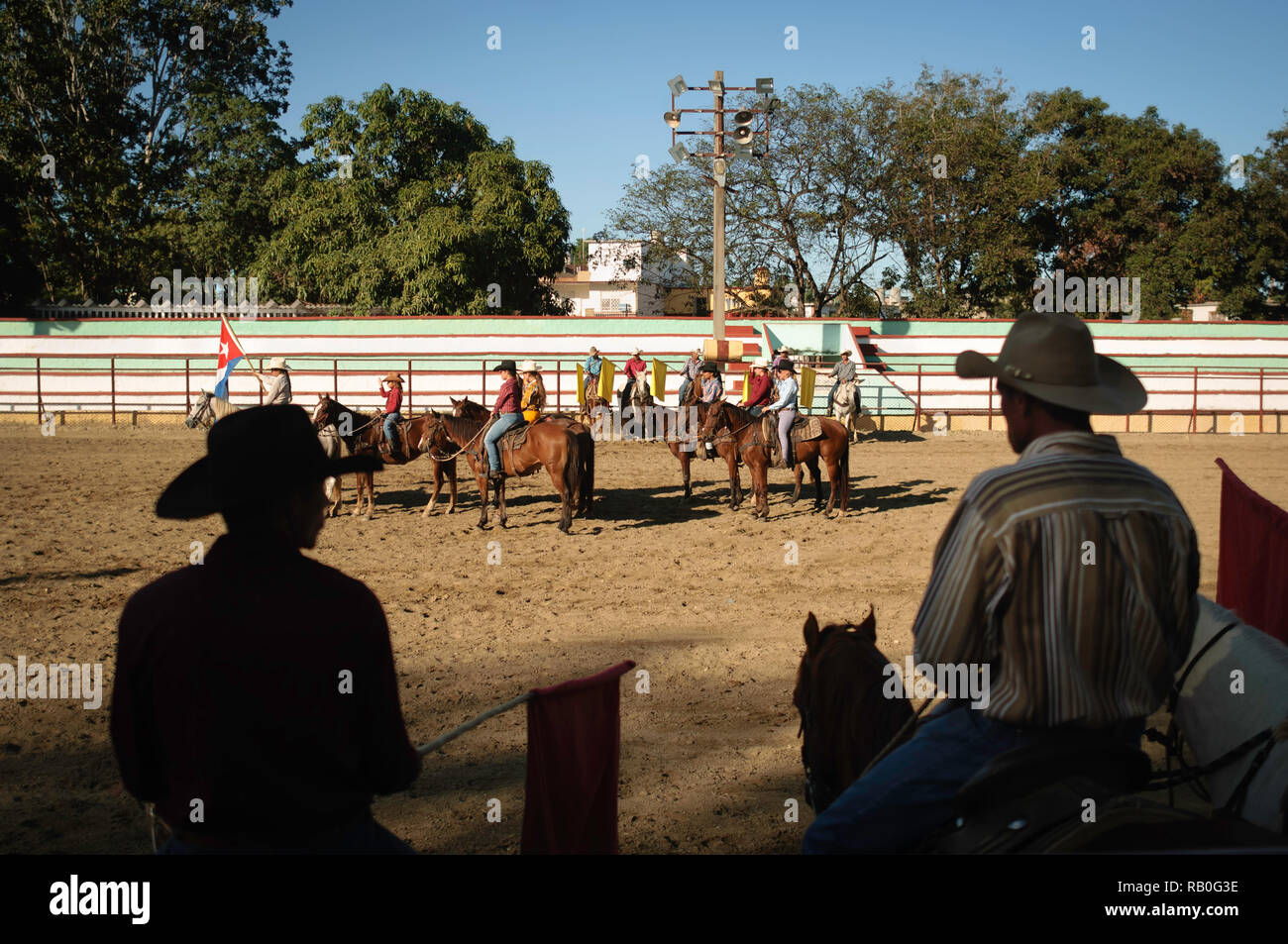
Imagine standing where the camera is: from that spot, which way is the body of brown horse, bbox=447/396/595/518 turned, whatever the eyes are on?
to the viewer's left

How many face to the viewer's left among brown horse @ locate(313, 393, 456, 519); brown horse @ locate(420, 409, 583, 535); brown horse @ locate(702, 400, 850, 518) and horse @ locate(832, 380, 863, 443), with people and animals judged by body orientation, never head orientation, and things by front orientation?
3

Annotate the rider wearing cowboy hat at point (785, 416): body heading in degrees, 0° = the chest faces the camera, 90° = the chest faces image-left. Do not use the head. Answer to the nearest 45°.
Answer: approximately 90°

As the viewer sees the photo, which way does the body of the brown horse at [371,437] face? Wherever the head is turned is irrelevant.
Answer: to the viewer's left

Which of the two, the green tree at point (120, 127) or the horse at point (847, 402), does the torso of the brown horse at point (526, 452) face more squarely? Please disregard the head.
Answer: the green tree

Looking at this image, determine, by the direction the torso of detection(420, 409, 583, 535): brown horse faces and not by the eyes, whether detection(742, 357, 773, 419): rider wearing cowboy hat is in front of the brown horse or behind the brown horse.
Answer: behind

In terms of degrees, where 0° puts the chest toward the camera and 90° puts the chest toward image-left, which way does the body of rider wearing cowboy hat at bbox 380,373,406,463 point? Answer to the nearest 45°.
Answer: approximately 90°

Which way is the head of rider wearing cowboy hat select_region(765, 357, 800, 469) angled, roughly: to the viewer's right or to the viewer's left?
to the viewer's left

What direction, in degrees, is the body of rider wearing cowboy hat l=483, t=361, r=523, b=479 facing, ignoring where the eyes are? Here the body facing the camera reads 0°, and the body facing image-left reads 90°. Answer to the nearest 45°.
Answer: approximately 90°

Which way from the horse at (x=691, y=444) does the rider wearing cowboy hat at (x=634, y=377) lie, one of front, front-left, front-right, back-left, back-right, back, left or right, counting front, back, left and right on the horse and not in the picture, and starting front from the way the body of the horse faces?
right

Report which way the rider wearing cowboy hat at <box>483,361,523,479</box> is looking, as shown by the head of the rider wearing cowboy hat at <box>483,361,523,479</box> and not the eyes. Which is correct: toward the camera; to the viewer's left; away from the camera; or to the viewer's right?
to the viewer's left

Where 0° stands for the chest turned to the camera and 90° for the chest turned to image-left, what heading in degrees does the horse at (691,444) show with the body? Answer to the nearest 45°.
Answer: approximately 90°

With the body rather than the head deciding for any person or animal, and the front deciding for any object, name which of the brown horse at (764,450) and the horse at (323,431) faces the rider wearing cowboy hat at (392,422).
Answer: the brown horse

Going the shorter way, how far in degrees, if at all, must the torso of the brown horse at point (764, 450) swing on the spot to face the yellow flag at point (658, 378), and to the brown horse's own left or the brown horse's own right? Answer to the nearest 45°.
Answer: approximately 90° to the brown horse's own right

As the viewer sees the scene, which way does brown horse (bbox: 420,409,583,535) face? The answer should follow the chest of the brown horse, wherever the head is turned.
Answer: to the viewer's left

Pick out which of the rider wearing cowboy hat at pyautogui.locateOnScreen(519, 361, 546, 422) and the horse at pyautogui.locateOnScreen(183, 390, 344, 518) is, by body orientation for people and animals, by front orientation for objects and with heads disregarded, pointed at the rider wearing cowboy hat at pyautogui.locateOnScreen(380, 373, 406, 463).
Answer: the rider wearing cowboy hat at pyautogui.locateOnScreen(519, 361, 546, 422)

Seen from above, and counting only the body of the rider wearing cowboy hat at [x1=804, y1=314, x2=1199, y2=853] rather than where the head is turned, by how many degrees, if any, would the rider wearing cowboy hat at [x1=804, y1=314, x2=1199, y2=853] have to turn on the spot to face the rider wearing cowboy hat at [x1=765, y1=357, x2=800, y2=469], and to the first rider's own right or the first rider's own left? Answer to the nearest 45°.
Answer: approximately 45° to the first rider's own right

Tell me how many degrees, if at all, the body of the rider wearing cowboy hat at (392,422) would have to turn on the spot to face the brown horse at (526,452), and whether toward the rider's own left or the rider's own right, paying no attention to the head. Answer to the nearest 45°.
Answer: approximately 135° to the rider's own left
